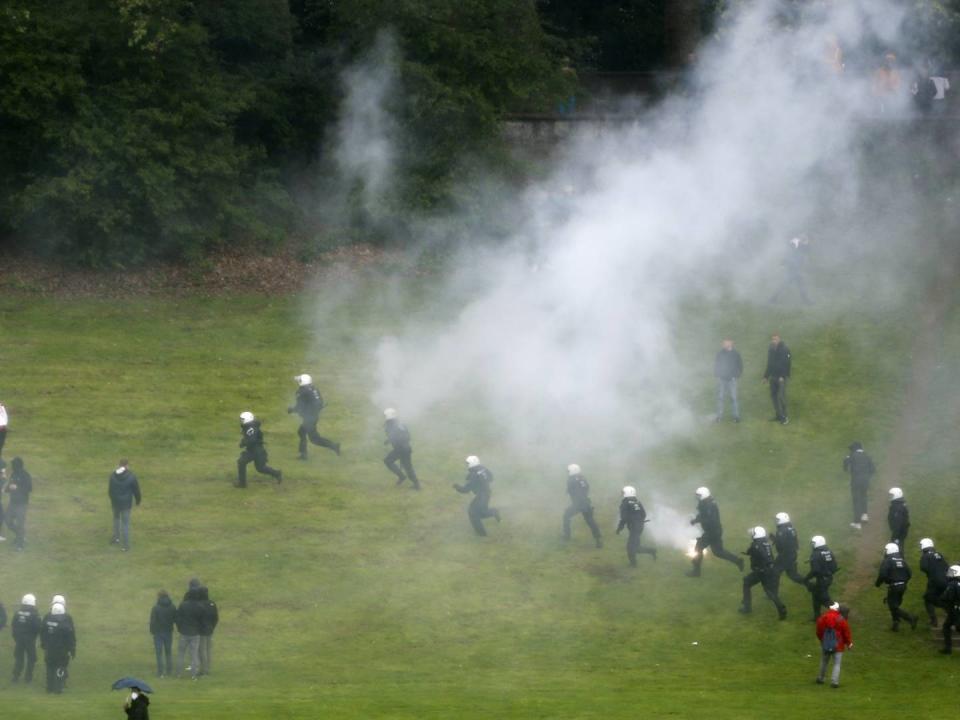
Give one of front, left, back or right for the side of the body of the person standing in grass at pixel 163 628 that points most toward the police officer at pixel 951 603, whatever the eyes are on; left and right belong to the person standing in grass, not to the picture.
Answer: right

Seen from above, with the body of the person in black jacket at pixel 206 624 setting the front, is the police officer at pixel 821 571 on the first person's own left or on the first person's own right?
on the first person's own right

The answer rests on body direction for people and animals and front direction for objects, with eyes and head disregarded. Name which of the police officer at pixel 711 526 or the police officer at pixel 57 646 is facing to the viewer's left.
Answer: the police officer at pixel 711 526

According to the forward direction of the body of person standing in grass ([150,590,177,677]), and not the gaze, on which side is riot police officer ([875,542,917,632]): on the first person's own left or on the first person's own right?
on the first person's own right

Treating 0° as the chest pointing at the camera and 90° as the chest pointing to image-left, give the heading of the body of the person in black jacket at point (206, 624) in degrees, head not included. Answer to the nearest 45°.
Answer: approximately 180°

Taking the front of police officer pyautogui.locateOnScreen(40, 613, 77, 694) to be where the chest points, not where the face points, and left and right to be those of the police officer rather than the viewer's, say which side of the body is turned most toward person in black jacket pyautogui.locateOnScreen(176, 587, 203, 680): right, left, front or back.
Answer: right

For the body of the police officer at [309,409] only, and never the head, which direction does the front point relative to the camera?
to the viewer's left

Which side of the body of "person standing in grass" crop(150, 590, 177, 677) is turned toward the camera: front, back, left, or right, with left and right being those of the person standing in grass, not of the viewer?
back
